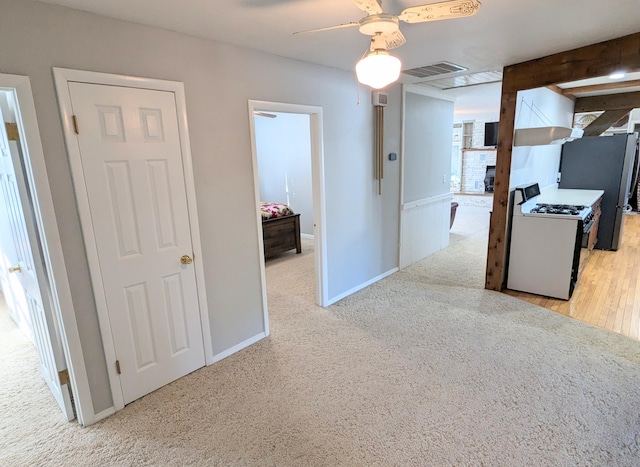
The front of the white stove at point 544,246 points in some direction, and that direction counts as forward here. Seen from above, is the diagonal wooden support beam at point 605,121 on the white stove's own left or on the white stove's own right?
on the white stove's own left

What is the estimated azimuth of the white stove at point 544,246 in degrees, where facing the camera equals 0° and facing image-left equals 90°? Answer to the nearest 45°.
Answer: approximately 270°

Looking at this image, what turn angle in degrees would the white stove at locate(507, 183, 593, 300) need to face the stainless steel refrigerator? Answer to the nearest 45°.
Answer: approximately 90° to its left

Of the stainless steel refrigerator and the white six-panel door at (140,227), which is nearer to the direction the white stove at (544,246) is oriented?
the stainless steel refrigerator

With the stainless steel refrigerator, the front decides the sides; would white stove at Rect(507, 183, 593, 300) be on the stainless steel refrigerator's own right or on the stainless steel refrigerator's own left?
on the stainless steel refrigerator's own right

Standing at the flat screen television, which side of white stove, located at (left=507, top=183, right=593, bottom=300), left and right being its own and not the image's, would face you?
left

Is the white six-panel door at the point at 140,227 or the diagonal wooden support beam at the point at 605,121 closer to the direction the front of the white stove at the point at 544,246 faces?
the diagonal wooden support beam
